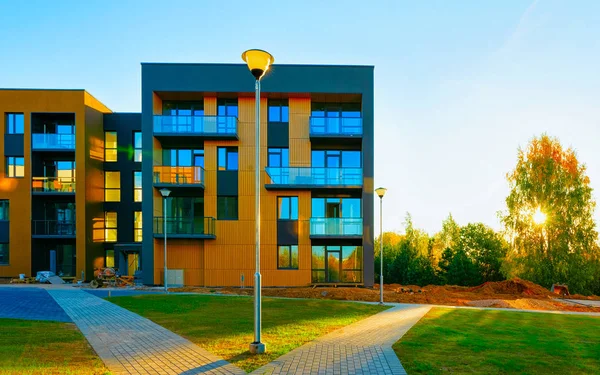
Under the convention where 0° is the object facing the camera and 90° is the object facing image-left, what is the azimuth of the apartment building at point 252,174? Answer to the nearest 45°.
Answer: approximately 0°

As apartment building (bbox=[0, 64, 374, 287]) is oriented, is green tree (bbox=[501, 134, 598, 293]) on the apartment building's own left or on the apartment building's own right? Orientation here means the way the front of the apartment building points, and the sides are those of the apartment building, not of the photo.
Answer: on the apartment building's own left

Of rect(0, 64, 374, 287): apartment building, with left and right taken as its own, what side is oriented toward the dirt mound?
left
